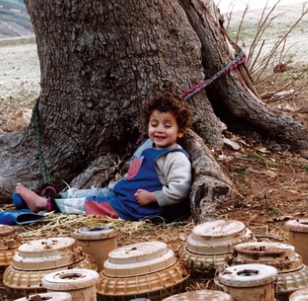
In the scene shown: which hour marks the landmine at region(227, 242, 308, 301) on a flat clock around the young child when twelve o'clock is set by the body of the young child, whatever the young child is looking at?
The landmine is roughly at 10 o'clock from the young child.

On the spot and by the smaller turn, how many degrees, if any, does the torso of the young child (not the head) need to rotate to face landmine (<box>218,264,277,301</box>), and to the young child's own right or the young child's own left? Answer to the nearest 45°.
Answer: approximately 45° to the young child's own left

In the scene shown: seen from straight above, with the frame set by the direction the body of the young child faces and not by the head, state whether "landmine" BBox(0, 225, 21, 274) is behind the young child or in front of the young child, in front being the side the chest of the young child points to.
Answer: in front

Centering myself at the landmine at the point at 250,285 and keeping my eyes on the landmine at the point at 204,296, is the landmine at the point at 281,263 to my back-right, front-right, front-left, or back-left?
back-right

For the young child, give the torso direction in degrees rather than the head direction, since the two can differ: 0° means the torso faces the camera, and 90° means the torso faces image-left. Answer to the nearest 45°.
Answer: approximately 45°

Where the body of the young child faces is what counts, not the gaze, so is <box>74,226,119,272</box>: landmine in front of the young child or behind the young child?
in front

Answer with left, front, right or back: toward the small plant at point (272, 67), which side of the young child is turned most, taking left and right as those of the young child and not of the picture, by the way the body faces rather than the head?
back
